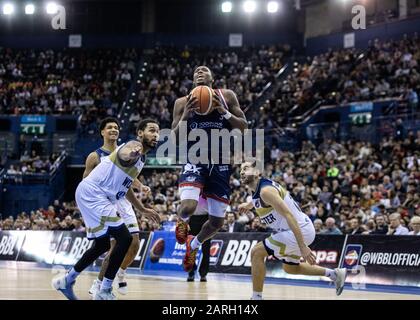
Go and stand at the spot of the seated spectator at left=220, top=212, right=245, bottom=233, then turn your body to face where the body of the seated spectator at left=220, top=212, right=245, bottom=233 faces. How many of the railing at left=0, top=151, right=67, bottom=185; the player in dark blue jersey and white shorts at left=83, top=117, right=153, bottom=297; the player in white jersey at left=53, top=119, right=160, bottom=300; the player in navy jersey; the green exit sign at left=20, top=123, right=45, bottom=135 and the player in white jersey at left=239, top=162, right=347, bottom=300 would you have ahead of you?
4

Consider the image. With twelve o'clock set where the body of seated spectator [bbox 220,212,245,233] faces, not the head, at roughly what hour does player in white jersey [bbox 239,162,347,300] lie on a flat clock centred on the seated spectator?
The player in white jersey is roughly at 12 o'clock from the seated spectator.

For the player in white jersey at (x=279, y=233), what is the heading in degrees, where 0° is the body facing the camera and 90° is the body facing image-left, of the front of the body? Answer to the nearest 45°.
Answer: approximately 90°

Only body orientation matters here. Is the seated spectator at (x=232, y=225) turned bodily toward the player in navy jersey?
yes

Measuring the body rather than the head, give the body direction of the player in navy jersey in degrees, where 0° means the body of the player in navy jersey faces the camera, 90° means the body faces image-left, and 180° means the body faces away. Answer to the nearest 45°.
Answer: approximately 0°

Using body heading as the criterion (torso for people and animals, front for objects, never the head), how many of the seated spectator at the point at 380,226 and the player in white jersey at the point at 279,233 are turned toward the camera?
1

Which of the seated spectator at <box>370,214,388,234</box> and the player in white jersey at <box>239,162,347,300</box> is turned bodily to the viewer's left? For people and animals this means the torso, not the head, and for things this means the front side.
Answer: the player in white jersey
